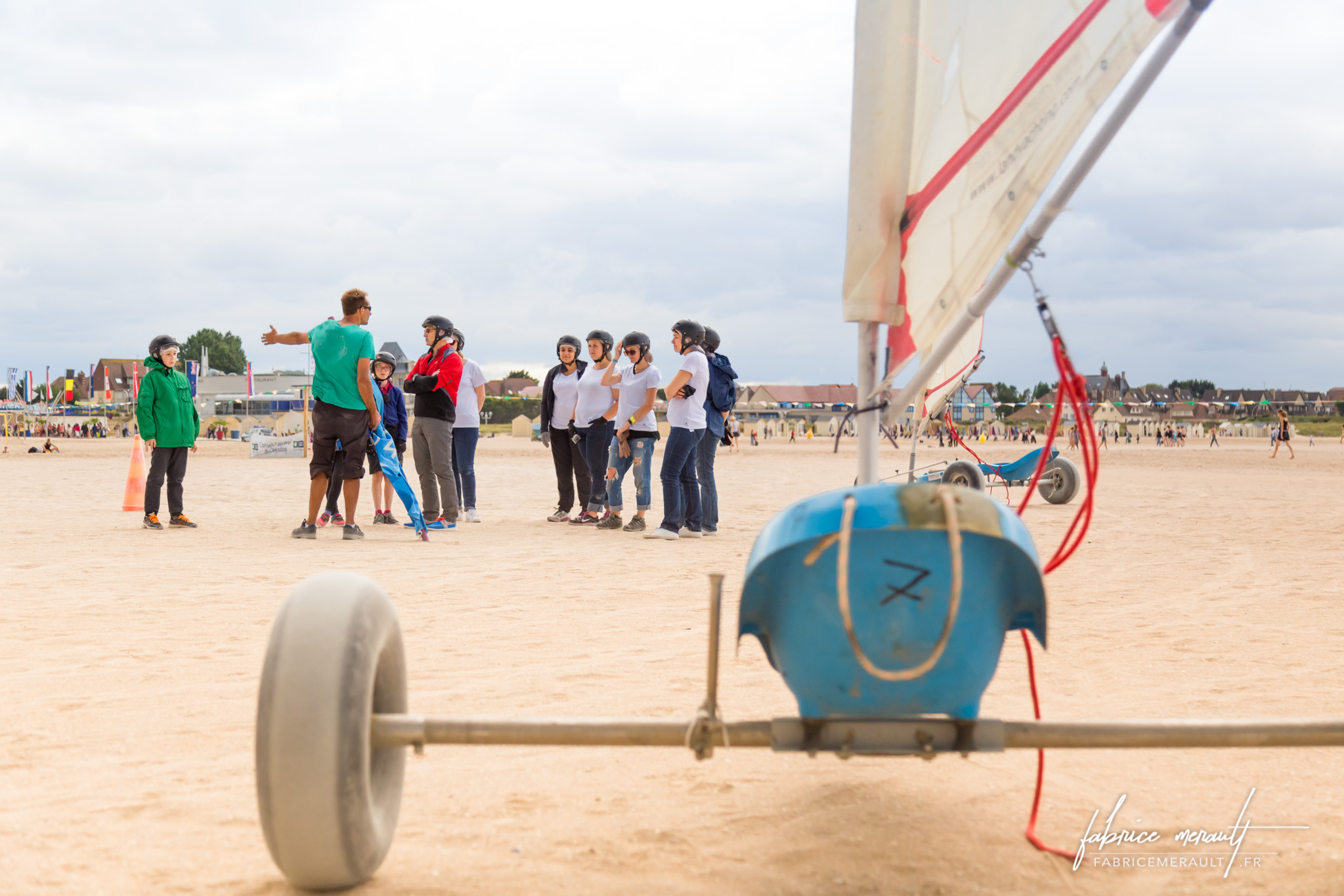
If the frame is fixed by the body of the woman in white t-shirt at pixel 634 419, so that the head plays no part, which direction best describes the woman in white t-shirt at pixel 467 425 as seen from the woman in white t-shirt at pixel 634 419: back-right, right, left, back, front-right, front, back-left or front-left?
right

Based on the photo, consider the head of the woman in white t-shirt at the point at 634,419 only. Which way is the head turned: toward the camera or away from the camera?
toward the camera

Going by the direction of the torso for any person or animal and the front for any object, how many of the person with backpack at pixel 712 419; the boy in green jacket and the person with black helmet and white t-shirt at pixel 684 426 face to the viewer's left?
2

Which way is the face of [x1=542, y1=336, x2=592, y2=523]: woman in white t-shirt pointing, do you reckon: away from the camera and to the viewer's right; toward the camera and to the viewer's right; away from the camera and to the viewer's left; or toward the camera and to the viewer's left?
toward the camera and to the viewer's left

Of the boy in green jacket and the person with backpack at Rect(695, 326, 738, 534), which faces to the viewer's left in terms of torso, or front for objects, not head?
the person with backpack

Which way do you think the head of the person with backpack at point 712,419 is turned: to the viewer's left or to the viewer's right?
to the viewer's left

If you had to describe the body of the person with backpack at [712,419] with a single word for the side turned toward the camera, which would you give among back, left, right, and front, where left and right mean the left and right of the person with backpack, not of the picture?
left

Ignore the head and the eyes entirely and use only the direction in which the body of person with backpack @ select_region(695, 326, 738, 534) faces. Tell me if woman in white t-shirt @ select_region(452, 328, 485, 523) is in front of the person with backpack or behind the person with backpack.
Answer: in front

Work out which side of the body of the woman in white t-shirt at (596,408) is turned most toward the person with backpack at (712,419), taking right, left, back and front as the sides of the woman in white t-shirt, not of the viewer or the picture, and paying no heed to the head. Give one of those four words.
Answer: left

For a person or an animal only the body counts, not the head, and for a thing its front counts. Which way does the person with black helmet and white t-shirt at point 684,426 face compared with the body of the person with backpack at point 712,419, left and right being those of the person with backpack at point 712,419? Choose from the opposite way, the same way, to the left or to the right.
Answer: the same way

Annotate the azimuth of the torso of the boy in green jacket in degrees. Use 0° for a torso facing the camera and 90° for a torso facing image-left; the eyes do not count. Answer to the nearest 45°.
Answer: approximately 315°

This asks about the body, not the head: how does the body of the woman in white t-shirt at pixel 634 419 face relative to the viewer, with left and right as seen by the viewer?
facing the viewer and to the left of the viewer

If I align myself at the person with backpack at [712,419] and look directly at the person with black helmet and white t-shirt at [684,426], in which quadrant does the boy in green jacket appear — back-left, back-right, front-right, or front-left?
front-right

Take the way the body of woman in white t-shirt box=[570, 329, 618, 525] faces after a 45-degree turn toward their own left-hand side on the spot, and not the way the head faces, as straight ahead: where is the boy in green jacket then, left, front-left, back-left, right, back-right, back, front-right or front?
right

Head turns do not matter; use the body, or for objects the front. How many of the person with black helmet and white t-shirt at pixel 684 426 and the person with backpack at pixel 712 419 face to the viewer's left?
2

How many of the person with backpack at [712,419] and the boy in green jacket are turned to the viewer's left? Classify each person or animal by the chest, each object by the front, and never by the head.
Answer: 1
